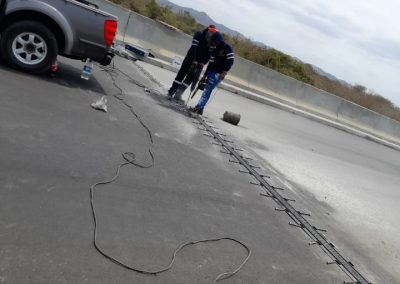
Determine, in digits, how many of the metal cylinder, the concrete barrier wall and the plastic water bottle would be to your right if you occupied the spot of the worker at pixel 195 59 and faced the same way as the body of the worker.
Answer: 1

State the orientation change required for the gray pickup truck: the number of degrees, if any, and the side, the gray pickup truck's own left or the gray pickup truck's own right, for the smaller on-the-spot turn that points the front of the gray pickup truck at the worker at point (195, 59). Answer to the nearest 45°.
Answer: approximately 135° to the gray pickup truck's own right

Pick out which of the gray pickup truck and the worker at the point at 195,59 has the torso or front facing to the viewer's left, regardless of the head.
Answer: the gray pickup truck

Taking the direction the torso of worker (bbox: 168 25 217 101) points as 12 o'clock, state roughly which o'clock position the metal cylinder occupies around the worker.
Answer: The metal cylinder is roughly at 10 o'clock from the worker.

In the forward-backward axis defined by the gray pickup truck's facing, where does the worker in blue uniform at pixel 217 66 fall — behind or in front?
behind

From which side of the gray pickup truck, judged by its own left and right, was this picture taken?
left

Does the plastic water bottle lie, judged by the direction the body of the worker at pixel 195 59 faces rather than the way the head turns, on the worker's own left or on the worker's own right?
on the worker's own right

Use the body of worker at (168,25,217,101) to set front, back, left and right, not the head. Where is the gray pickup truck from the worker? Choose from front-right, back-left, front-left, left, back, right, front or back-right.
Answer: right

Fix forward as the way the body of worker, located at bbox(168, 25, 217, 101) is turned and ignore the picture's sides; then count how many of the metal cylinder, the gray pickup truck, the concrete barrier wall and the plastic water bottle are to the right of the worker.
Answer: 2
